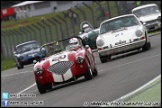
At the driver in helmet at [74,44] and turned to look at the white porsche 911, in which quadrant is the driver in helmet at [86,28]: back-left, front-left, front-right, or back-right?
front-left

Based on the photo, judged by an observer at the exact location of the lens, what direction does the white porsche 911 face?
facing the viewer

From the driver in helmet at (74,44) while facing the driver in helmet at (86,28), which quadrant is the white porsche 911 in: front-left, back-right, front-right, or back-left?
front-right

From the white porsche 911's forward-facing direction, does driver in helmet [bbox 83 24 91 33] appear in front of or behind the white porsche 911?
behind

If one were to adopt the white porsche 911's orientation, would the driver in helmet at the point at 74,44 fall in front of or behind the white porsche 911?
in front
